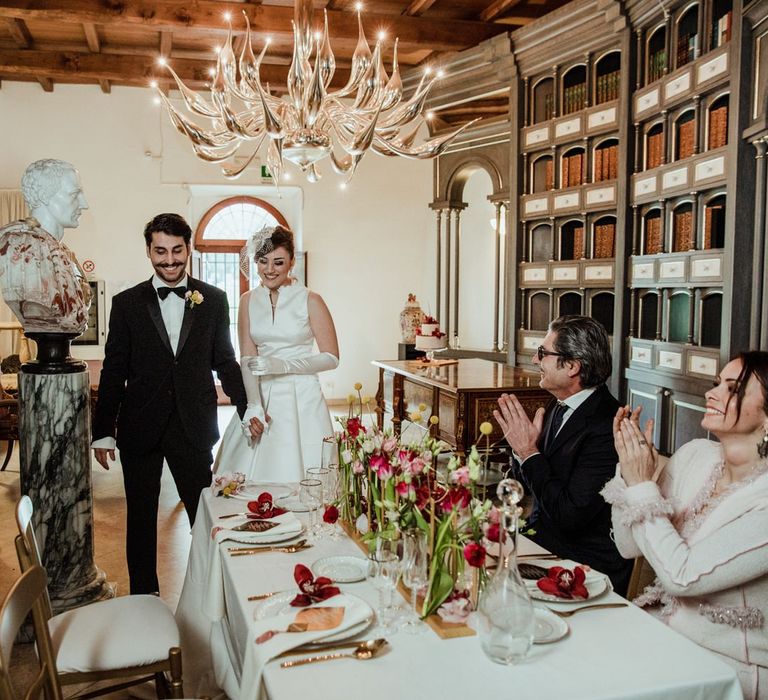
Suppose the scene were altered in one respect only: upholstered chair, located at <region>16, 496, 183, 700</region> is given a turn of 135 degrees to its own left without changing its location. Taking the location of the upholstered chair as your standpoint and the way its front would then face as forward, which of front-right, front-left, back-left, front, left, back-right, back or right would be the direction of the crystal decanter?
back

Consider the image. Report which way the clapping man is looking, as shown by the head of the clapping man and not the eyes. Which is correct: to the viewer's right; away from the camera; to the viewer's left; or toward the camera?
to the viewer's left

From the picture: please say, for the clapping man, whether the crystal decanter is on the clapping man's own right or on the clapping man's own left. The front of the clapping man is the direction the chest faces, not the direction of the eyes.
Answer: on the clapping man's own left

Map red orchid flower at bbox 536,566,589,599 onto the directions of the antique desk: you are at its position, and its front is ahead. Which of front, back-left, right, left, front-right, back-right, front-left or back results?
front-left

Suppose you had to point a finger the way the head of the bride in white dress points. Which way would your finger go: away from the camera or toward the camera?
toward the camera

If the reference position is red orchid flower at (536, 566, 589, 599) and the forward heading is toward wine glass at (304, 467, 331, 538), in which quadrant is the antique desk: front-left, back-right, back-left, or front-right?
front-right

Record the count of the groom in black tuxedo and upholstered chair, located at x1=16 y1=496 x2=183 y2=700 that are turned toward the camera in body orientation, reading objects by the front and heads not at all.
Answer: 1

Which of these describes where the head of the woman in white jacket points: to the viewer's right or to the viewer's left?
to the viewer's left

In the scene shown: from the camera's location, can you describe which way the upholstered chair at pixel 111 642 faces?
facing to the right of the viewer

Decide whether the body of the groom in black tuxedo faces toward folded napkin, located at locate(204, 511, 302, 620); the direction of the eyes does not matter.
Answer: yes

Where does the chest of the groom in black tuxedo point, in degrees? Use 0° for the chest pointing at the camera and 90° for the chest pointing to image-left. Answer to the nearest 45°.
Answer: approximately 0°

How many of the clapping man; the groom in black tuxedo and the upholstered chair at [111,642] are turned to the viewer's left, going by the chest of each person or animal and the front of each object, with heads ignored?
1

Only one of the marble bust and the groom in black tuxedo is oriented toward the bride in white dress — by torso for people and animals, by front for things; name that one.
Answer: the marble bust

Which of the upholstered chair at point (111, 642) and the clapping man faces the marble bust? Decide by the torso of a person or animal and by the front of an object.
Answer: the clapping man

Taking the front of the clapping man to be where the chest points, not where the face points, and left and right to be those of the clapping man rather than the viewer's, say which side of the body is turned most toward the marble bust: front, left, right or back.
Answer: front

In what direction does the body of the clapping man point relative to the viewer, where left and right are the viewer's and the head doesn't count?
facing to the left of the viewer
